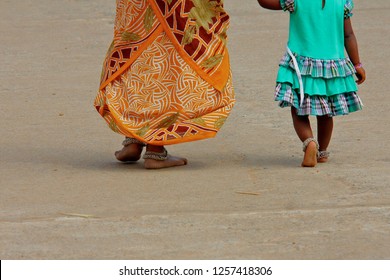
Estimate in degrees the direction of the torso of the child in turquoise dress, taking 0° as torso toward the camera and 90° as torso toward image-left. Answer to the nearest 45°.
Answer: approximately 180°
